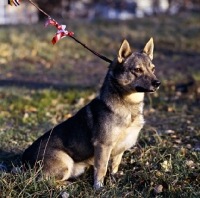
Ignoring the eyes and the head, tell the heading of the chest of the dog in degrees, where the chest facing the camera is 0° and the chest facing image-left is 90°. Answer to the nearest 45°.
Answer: approximately 315°

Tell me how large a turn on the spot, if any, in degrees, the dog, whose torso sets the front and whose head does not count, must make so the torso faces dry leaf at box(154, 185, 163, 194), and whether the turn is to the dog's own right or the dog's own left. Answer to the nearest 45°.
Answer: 0° — it already faces it
